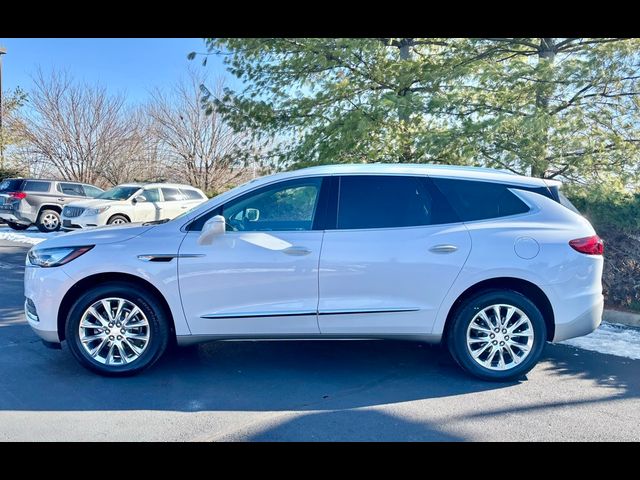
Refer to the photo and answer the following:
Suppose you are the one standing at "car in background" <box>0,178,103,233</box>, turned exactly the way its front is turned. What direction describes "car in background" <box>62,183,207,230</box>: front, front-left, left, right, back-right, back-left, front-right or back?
right

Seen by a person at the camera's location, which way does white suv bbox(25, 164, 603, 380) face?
facing to the left of the viewer

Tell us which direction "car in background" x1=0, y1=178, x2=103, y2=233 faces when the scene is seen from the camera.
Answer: facing away from the viewer and to the right of the viewer

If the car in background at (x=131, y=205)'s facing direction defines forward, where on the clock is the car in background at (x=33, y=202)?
the car in background at (x=33, y=202) is roughly at 3 o'clock from the car in background at (x=131, y=205).

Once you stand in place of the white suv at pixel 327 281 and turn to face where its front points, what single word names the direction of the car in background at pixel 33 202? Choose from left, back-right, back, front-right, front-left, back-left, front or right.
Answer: front-right

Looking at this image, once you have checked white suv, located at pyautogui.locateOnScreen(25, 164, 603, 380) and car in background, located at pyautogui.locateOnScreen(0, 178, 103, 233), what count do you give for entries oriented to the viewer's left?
1

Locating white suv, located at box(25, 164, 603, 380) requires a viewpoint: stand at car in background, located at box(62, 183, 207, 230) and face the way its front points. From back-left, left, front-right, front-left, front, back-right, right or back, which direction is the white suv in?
front-left

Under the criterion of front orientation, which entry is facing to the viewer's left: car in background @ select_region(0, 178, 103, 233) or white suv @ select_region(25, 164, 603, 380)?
the white suv

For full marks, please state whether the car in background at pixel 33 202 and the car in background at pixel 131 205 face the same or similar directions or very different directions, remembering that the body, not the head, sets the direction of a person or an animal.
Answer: very different directions

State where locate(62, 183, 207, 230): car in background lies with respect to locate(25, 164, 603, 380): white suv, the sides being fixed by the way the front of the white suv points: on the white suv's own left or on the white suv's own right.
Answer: on the white suv's own right

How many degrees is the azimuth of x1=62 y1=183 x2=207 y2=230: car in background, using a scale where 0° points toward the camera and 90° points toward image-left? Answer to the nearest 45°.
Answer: approximately 45°
